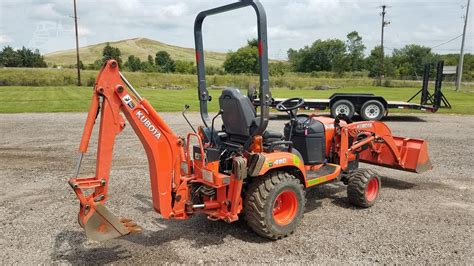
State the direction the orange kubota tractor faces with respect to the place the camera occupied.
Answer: facing away from the viewer and to the right of the viewer
